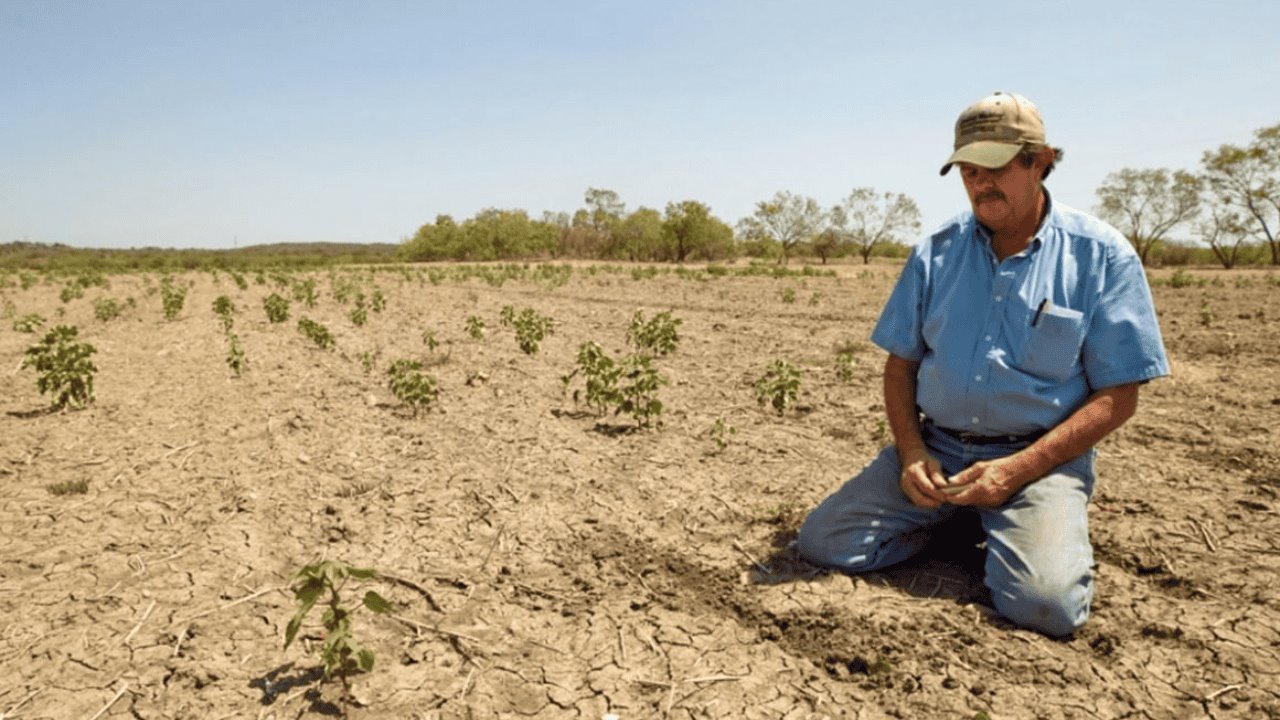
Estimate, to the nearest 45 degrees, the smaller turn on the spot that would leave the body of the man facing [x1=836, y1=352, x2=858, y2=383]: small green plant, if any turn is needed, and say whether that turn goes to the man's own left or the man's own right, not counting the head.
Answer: approximately 135° to the man's own right

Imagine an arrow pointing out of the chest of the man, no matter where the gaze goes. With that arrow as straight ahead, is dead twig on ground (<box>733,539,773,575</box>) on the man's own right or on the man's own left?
on the man's own right

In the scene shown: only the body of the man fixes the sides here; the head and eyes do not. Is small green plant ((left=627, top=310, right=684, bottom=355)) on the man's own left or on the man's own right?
on the man's own right

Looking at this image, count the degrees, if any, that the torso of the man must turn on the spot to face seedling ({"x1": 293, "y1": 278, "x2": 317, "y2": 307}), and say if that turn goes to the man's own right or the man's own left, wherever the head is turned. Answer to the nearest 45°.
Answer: approximately 90° to the man's own right

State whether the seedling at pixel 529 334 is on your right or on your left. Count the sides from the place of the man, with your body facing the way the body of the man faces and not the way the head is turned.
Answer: on your right

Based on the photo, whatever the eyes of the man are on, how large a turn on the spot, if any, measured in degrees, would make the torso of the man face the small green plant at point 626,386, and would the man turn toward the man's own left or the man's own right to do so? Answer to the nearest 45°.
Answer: approximately 90° to the man's own right

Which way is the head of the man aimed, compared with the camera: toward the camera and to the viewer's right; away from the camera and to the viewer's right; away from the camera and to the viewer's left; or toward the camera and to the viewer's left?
toward the camera and to the viewer's left

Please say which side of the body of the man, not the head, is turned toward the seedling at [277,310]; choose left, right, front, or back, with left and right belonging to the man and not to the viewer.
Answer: right

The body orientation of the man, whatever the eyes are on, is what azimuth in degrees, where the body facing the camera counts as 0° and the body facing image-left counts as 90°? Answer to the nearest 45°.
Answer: approximately 45°

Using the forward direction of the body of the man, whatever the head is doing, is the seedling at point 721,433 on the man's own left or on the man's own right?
on the man's own right

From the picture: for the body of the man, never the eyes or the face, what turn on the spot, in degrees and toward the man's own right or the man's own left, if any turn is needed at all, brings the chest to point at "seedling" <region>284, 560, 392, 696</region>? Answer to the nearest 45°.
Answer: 0° — they already face it

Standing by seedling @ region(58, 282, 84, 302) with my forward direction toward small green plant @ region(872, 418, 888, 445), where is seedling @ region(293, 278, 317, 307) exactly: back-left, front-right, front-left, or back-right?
front-left
